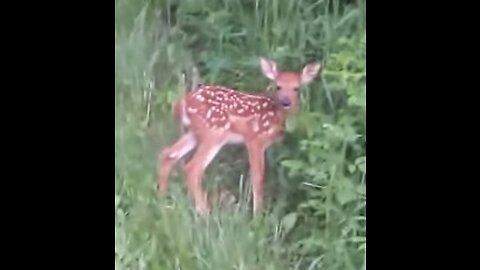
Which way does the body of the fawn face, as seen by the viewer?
to the viewer's right
